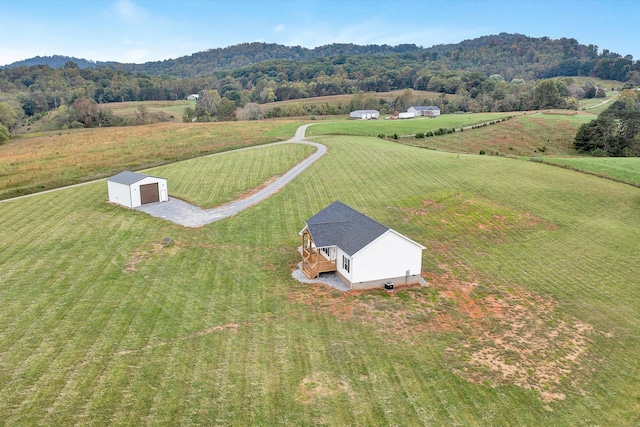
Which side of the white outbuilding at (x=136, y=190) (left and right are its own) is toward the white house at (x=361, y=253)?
front

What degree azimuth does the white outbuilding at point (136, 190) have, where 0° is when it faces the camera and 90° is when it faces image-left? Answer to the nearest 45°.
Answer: approximately 315°
